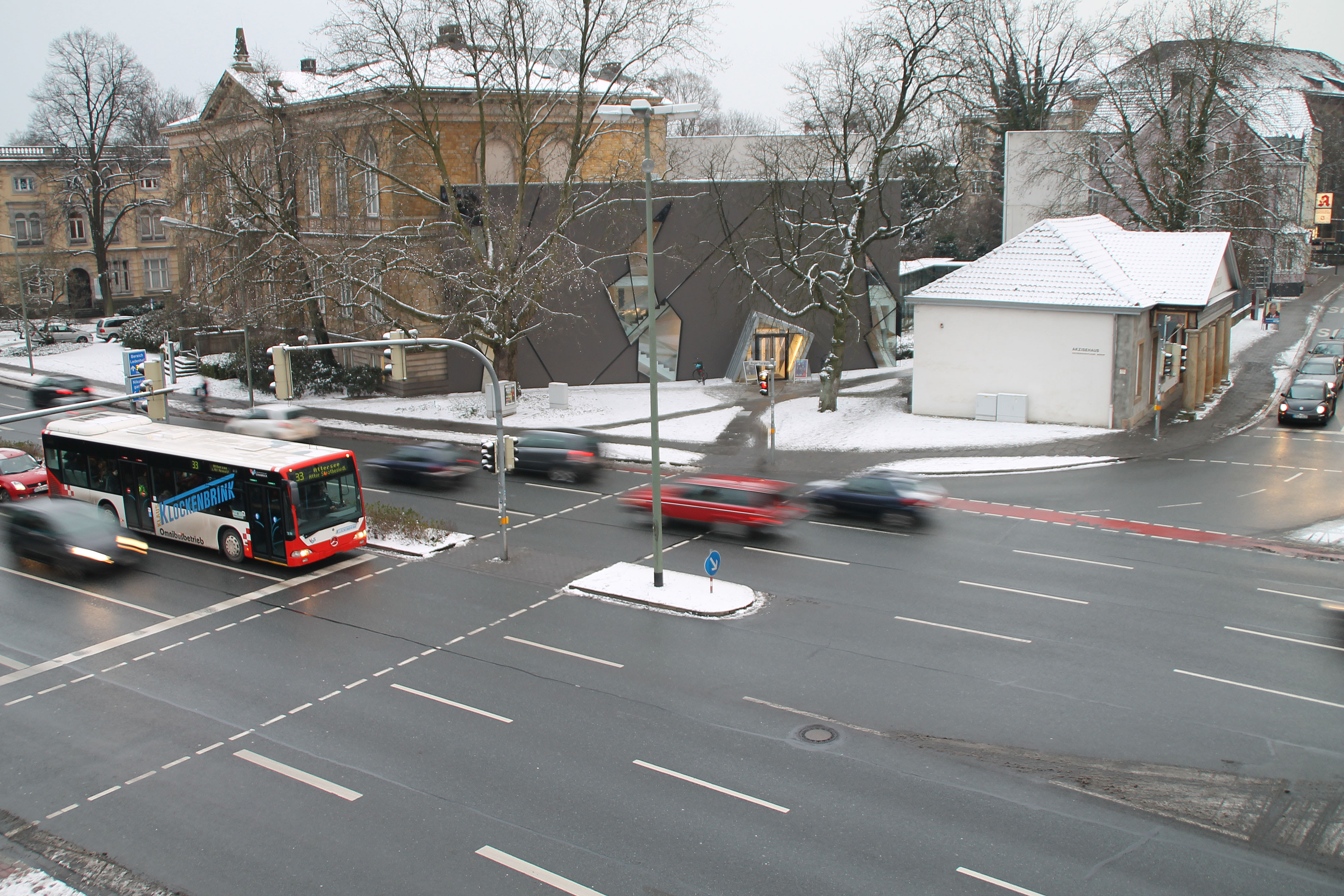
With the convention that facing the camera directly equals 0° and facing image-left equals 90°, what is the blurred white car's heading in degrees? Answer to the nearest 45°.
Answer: approximately 135°

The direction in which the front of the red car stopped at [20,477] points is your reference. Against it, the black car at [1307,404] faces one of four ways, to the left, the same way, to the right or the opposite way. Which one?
to the right

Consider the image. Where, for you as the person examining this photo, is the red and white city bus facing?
facing the viewer and to the right of the viewer

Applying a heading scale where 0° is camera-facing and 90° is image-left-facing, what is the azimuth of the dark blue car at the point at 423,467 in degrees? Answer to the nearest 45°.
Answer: approximately 135°

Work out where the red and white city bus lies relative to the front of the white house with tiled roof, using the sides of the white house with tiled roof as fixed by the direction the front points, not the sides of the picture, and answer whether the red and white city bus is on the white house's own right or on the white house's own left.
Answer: on the white house's own right

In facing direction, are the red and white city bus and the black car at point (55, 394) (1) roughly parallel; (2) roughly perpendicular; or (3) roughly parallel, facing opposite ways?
roughly parallel, facing opposite ways

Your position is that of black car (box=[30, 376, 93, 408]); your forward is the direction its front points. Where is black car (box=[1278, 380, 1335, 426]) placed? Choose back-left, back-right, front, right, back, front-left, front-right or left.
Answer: back

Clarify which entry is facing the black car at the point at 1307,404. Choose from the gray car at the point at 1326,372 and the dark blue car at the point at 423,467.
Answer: the gray car at the point at 1326,372

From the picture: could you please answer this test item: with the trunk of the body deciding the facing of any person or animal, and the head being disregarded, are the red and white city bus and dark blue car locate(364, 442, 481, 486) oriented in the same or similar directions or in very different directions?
very different directions

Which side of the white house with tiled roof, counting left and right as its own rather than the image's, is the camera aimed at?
right

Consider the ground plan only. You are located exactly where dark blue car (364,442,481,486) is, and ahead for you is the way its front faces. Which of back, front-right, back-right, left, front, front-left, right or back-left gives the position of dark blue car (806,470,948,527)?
back

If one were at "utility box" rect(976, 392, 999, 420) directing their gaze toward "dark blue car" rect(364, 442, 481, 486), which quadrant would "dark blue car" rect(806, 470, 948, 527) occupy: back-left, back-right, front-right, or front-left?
front-left

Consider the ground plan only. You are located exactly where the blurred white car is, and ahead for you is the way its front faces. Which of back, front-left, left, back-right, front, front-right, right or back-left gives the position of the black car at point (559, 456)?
back

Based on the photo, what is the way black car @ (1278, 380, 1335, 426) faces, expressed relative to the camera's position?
facing the viewer

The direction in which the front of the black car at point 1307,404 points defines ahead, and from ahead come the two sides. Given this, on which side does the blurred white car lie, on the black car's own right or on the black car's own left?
on the black car's own right

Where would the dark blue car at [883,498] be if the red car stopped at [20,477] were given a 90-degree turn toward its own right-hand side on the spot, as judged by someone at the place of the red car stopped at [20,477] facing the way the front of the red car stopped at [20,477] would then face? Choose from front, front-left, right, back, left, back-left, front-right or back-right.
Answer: left

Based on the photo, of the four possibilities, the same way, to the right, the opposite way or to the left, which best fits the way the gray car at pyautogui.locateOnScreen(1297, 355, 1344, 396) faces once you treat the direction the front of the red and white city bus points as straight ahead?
to the right

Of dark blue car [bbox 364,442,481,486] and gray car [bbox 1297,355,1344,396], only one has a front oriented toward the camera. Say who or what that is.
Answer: the gray car

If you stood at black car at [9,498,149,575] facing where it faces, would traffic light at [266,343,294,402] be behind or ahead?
ahead
